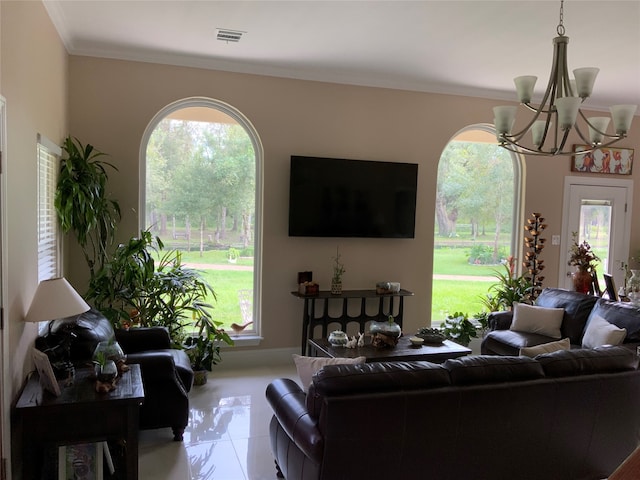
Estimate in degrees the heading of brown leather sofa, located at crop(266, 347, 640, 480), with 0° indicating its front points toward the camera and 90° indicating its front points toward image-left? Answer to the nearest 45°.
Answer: approximately 180°

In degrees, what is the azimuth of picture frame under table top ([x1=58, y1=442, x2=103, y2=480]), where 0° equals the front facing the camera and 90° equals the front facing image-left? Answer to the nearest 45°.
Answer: approximately 0°

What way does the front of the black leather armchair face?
to the viewer's right

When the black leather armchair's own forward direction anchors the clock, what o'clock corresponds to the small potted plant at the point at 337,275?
The small potted plant is roughly at 11 o'clock from the black leather armchair.

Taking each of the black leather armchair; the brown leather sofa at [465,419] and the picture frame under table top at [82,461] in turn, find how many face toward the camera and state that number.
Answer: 1

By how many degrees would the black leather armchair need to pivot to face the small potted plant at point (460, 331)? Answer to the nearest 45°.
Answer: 0° — it already faces it

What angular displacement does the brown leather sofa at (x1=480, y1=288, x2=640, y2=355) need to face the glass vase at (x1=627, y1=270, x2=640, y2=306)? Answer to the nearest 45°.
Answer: approximately 180°

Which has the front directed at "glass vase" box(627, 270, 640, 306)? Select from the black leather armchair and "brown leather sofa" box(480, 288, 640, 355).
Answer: the black leather armchair

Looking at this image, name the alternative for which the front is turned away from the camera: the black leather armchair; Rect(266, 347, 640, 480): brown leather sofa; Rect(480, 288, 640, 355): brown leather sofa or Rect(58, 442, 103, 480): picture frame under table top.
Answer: Rect(266, 347, 640, 480): brown leather sofa

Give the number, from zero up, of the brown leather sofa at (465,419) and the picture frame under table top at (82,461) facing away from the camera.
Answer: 1

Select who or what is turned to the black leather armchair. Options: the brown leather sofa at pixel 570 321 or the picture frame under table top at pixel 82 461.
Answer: the brown leather sofa

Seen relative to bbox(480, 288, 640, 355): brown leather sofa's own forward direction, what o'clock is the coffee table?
The coffee table is roughly at 12 o'clock from the brown leather sofa.

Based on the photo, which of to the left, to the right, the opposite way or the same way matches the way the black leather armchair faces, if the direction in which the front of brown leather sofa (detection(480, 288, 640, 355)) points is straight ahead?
the opposite way
